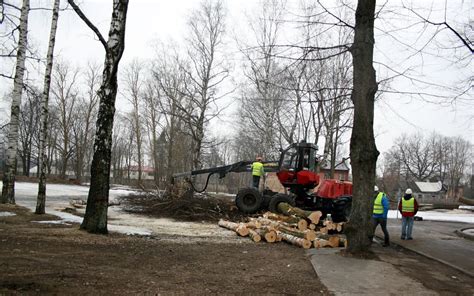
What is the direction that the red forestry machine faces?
to the viewer's left

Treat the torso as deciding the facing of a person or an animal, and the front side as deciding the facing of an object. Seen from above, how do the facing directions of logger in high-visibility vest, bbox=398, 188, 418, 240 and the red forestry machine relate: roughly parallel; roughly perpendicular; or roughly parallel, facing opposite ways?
roughly perpendicular

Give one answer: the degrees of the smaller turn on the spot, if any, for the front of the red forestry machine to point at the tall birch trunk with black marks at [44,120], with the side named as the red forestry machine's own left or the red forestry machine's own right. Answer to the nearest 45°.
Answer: approximately 45° to the red forestry machine's own left

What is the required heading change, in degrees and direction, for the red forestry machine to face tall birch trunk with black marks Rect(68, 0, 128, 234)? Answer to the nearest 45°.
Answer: approximately 45° to its left
